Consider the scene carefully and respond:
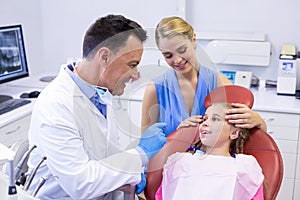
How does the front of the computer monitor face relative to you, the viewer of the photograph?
facing the viewer and to the right of the viewer

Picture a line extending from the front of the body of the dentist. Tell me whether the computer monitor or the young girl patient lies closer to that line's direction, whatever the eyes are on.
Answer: the young girl patient

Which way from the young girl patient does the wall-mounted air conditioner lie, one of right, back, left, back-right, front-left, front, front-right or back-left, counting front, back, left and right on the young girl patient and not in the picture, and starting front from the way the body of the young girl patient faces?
back

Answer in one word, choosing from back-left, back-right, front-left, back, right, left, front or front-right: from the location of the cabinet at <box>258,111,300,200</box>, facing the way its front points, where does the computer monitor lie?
right

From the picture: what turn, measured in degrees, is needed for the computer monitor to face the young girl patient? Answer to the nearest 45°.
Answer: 0° — it already faces them

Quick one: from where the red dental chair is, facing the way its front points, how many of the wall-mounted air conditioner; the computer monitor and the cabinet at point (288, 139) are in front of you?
0

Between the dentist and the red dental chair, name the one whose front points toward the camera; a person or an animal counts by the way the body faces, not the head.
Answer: the red dental chair

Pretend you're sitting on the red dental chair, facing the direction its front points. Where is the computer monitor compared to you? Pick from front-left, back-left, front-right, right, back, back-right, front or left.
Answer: back-right

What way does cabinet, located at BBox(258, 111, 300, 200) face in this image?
toward the camera

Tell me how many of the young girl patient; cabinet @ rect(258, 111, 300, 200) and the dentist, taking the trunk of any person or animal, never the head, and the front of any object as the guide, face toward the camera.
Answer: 2

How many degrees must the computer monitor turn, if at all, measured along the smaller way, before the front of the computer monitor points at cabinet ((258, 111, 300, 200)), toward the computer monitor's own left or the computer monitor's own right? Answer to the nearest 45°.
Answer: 0° — it already faces it

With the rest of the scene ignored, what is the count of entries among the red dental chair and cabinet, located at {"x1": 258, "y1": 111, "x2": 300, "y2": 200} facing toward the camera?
2

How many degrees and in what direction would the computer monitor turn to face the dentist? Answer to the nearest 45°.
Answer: approximately 45° to its right

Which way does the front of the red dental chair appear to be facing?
toward the camera

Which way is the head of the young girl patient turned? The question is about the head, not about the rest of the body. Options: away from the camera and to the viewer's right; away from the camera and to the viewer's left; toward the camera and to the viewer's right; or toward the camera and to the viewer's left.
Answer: toward the camera and to the viewer's left

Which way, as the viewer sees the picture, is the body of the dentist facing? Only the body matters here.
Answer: to the viewer's right

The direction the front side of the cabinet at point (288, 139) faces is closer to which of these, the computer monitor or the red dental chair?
the red dental chair

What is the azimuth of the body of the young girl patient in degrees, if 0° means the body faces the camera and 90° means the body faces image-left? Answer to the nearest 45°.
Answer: approximately 0°
